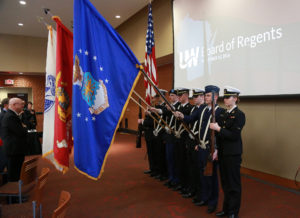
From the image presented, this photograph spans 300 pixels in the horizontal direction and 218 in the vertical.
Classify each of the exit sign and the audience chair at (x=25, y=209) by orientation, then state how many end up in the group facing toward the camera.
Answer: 1

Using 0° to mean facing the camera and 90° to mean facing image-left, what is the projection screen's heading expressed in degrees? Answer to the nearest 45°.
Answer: approximately 45°

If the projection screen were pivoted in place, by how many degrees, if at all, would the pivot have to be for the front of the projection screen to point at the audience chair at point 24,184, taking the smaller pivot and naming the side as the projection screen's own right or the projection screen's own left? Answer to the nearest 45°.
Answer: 0° — it already faces it

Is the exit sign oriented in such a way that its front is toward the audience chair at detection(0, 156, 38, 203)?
yes

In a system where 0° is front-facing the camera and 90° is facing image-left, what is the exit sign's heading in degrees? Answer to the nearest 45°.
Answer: approximately 0°
